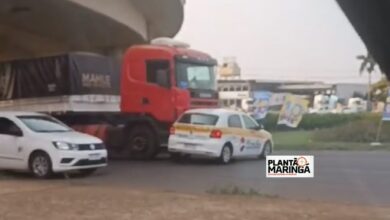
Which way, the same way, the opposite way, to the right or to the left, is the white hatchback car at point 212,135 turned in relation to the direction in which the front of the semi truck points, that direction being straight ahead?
to the left

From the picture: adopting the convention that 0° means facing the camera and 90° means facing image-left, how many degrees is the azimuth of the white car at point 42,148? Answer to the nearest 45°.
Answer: approximately 315°

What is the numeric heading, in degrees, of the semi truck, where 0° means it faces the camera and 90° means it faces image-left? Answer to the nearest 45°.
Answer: approximately 315°

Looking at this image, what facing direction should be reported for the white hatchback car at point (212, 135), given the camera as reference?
facing away from the viewer and to the right of the viewer

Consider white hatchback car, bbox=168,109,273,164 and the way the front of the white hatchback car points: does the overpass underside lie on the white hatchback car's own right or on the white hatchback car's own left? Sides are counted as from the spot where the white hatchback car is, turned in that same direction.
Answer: on the white hatchback car's own left

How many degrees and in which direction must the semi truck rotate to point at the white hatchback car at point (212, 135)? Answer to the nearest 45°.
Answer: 0° — it already faces it
